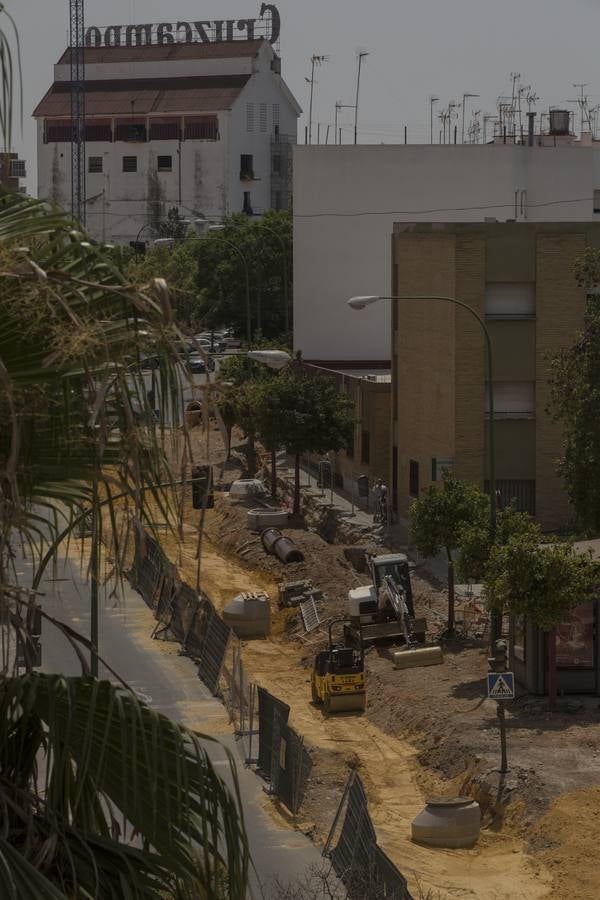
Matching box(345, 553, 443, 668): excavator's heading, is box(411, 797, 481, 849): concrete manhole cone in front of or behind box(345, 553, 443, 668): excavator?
in front

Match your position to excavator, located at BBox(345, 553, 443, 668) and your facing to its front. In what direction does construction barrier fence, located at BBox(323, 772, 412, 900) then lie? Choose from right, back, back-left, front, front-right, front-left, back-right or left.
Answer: front-right

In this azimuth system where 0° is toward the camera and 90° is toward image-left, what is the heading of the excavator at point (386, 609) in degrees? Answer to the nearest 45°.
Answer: approximately 315°

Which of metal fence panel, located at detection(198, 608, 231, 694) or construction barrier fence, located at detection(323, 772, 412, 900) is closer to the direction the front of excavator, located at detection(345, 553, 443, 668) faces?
the construction barrier fence

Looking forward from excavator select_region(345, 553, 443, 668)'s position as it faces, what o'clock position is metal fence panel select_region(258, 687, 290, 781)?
The metal fence panel is roughly at 2 o'clock from the excavator.

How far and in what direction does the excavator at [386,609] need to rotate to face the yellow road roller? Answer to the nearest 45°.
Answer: approximately 45° to its right

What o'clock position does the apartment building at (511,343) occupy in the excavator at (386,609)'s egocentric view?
The apartment building is roughly at 8 o'clock from the excavator.

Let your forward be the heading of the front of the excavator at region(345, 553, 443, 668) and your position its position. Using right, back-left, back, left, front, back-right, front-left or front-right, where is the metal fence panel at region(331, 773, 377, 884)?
front-right

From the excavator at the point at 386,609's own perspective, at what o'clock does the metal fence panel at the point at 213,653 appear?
The metal fence panel is roughly at 3 o'clock from the excavator.
